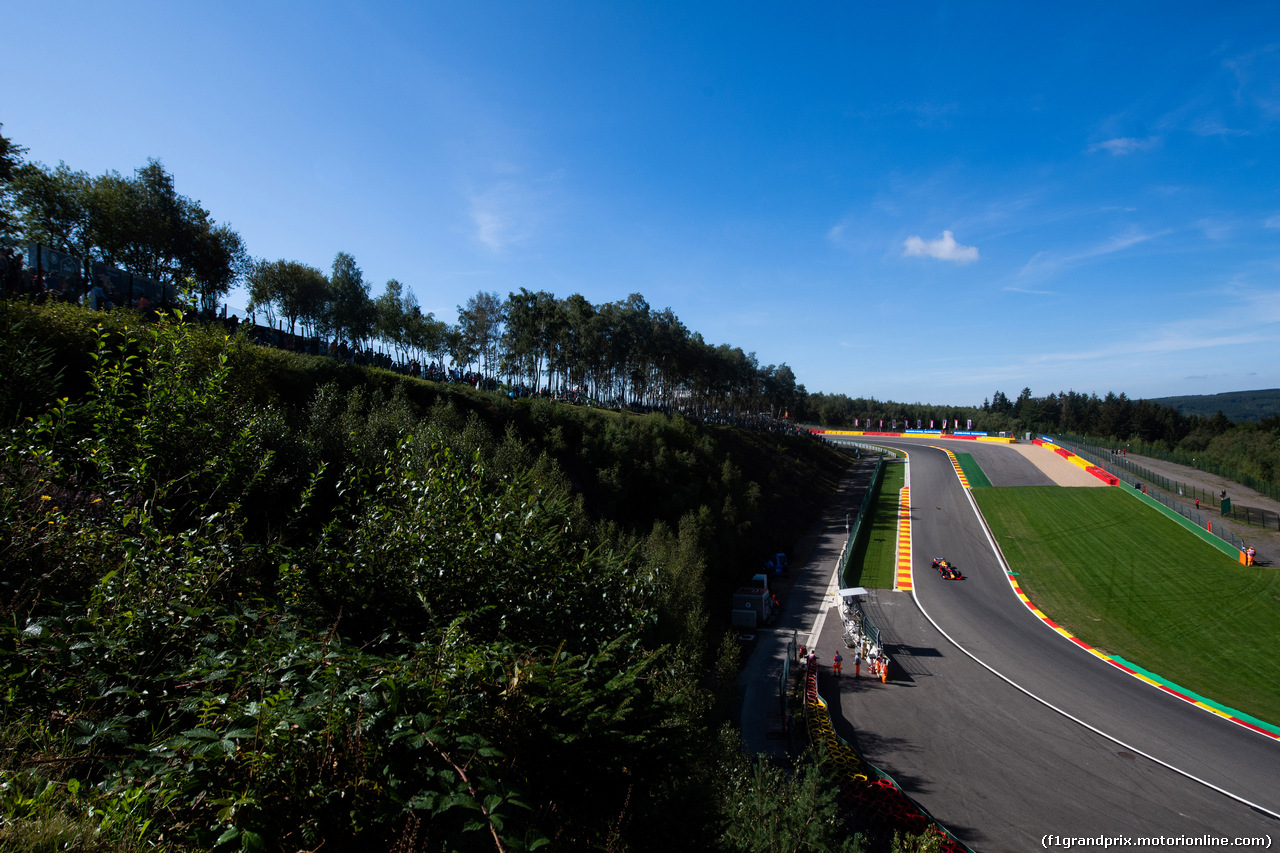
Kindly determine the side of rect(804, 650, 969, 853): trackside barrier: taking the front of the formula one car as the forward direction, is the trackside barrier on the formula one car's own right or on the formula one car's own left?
on the formula one car's own right

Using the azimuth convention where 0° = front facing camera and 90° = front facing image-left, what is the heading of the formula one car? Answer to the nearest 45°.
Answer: approximately 315°
